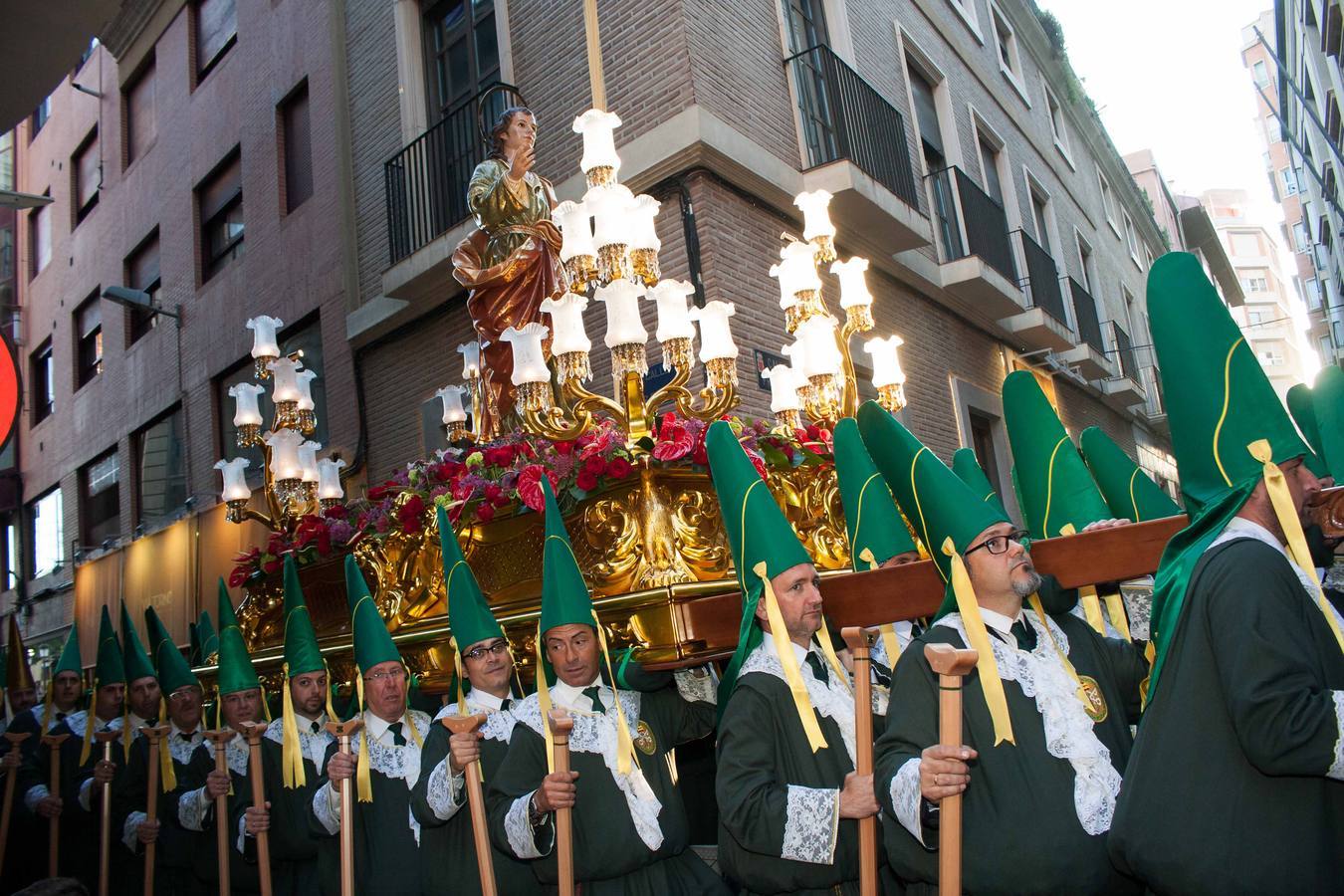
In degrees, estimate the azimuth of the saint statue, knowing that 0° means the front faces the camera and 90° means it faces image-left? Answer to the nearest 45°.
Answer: approximately 315°
